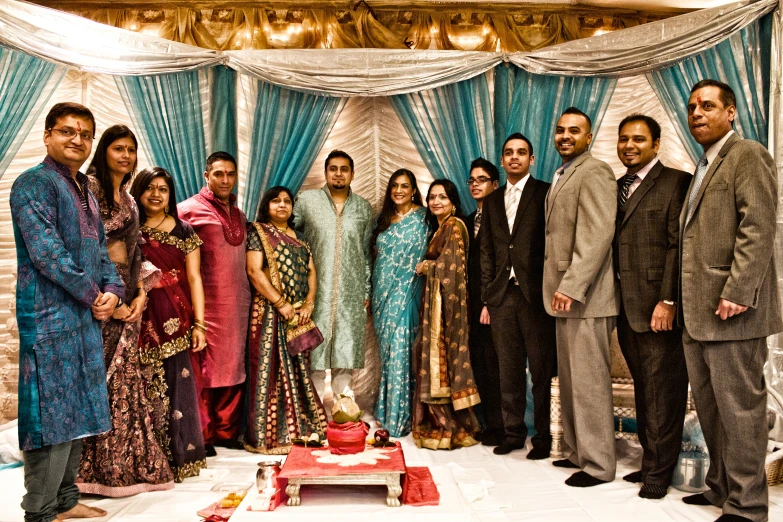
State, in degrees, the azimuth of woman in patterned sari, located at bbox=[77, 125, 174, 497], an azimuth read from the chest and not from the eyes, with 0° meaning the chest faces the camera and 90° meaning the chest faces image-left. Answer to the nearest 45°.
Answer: approximately 315°

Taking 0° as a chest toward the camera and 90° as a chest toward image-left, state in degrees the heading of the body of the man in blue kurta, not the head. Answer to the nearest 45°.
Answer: approximately 315°

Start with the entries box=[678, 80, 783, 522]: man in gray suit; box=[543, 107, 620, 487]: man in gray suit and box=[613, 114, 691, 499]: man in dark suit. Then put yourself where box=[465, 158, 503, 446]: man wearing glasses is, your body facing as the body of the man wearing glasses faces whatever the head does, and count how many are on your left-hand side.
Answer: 3
